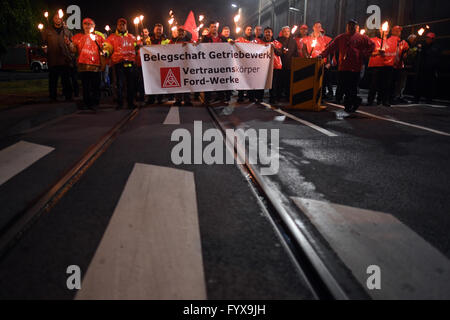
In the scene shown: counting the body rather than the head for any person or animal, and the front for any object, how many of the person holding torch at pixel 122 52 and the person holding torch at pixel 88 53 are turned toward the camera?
2

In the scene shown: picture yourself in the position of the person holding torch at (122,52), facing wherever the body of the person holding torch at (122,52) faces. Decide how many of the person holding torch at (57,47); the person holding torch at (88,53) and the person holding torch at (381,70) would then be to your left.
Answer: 1

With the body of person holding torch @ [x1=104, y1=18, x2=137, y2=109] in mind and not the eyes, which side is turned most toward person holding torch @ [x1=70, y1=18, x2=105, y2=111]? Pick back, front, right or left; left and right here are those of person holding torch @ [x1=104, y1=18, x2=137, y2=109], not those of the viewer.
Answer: right

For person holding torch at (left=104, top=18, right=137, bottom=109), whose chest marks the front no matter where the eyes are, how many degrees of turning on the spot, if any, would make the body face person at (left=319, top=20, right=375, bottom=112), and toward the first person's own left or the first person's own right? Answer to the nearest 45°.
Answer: approximately 90° to the first person's own left

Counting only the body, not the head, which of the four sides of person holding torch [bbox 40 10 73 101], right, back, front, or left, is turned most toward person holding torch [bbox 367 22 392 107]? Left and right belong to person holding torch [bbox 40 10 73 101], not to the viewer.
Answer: left

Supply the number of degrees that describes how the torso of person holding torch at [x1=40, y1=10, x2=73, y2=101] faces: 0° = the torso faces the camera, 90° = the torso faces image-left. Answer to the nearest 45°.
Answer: approximately 0°

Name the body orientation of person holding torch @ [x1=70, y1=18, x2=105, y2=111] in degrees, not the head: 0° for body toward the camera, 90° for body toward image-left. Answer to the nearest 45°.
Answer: approximately 0°

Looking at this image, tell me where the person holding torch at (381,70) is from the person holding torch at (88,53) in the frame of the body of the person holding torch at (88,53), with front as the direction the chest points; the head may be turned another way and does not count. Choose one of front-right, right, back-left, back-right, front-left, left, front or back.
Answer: left
